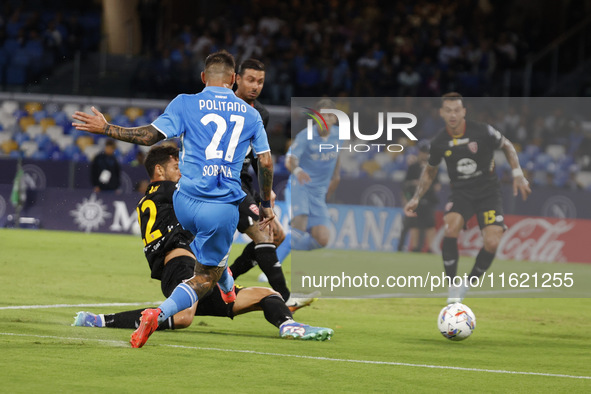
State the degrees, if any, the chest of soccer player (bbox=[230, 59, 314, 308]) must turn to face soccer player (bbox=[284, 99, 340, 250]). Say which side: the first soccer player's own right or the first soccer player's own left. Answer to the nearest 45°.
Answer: approximately 135° to the first soccer player's own left

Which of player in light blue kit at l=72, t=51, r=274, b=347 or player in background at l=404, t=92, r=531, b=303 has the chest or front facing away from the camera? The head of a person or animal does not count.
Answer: the player in light blue kit

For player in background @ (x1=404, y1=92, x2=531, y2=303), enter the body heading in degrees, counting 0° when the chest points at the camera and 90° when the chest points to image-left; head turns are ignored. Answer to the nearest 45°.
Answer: approximately 0°

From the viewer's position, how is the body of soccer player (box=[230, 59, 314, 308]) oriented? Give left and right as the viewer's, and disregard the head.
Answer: facing the viewer and to the right of the viewer

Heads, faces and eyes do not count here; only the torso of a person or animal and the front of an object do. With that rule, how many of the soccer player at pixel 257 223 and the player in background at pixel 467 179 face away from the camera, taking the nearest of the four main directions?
0

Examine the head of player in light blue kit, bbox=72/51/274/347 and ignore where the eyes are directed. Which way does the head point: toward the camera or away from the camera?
away from the camera

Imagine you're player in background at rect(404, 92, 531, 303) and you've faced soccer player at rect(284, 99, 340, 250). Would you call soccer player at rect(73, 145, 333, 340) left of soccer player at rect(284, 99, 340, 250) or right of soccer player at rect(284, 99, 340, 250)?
left

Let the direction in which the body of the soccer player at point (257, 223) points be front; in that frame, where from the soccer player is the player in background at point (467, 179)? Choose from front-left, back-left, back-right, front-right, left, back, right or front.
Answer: left

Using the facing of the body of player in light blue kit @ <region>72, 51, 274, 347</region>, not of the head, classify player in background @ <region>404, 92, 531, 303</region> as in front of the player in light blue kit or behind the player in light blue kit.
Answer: in front

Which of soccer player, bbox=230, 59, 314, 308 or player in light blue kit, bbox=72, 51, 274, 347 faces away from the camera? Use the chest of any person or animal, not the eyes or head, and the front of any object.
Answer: the player in light blue kit

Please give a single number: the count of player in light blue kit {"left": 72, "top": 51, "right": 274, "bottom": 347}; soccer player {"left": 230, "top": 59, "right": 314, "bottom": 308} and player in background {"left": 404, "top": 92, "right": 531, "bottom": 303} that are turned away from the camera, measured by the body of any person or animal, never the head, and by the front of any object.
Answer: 1

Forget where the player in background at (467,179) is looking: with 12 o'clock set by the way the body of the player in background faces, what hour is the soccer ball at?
The soccer ball is roughly at 12 o'clock from the player in background.

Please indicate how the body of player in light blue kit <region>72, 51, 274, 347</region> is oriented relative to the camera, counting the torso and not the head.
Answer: away from the camera

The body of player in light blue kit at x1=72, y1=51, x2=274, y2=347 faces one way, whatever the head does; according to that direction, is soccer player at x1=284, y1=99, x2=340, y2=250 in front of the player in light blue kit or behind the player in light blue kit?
in front
